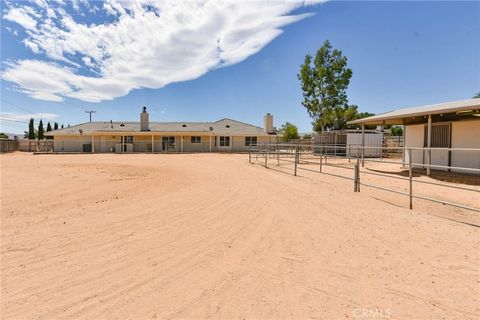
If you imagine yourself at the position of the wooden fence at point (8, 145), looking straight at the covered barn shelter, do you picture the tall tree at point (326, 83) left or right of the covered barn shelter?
left

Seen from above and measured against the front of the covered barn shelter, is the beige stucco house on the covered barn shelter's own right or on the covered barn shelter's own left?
on the covered barn shelter's own right

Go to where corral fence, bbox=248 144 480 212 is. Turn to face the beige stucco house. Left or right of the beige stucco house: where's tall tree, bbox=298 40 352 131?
right

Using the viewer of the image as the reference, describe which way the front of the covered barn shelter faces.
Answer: facing the viewer and to the left of the viewer

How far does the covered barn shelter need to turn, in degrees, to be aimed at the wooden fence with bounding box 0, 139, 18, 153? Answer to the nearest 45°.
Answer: approximately 45° to its right

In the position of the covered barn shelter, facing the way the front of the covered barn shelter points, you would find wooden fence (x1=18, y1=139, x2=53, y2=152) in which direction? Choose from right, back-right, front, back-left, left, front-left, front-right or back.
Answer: front-right
